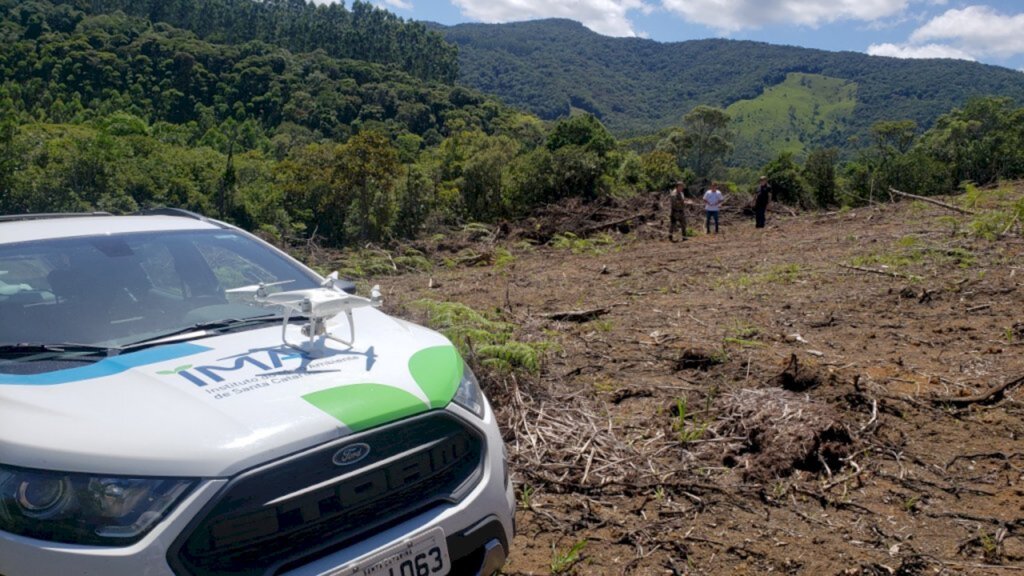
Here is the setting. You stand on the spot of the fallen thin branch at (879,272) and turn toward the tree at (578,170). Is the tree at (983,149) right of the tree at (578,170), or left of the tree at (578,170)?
right

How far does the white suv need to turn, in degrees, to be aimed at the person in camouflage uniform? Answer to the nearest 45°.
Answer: approximately 90° to its left

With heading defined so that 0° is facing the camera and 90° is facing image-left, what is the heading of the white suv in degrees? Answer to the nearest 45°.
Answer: approximately 315°

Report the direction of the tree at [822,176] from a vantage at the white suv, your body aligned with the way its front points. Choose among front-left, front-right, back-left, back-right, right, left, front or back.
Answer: left

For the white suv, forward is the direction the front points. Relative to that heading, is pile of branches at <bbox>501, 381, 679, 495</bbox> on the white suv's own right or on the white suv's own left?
on the white suv's own left

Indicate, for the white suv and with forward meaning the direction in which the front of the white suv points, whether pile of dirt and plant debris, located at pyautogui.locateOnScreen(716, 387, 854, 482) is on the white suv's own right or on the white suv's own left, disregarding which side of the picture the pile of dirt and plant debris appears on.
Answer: on the white suv's own left

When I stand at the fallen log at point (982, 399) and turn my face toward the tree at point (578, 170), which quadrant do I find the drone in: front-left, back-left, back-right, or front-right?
back-left

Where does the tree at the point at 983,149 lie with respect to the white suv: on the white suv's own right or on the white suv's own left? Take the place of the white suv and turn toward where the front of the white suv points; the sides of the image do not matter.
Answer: on the white suv's own left

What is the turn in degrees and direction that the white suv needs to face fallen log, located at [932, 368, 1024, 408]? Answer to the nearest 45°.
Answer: approximately 45° to its left

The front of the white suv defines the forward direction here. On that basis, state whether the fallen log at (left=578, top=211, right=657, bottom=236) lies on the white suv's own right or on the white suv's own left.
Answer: on the white suv's own left

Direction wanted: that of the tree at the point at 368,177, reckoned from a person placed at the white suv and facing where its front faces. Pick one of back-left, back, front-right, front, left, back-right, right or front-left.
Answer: back-left
